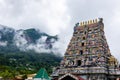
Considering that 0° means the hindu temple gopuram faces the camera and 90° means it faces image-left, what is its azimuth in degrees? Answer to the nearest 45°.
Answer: approximately 45°
